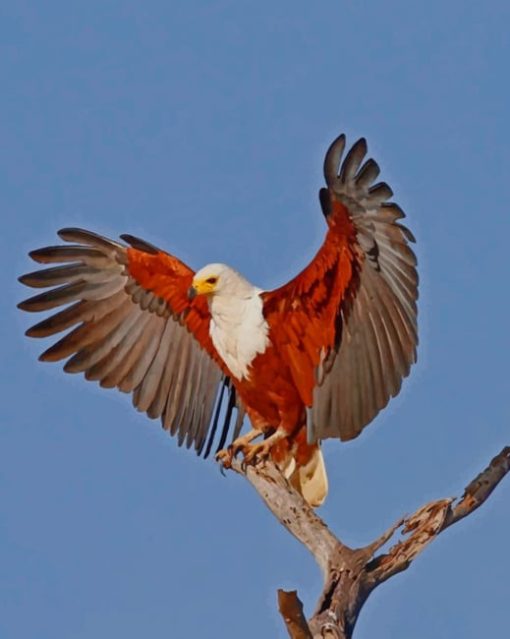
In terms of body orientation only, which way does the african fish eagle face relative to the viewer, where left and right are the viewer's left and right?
facing the viewer and to the left of the viewer
